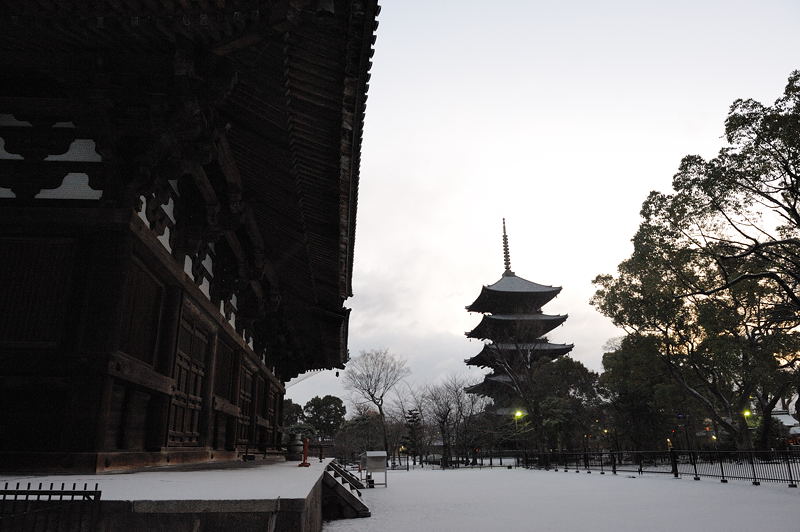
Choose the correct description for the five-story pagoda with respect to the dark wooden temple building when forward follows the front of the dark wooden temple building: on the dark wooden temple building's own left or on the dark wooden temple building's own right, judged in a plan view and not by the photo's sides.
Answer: on the dark wooden temple building's own left

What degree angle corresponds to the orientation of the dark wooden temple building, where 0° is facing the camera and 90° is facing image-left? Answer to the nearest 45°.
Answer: approximately 270°
